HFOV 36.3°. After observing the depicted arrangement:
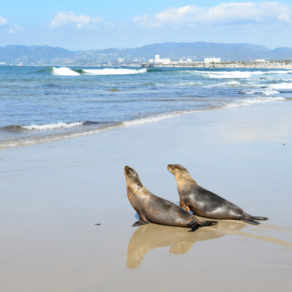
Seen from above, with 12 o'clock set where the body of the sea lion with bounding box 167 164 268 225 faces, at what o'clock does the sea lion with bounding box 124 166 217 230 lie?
the sea lion with bounding box 124 166 217 230 is roughly at 11 o'clock from the sea lion with bounding box 167 164 268 225.

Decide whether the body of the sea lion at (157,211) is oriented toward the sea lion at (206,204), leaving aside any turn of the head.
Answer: no

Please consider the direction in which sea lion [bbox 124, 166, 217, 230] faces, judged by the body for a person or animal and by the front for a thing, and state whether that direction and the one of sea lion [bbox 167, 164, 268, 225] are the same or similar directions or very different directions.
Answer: same or similar directions

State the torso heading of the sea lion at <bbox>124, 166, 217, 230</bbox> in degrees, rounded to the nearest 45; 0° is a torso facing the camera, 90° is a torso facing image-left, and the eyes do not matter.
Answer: approximately 90°

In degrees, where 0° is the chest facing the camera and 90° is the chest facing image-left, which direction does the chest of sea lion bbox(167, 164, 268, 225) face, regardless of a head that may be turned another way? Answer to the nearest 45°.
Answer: approximately 90°
